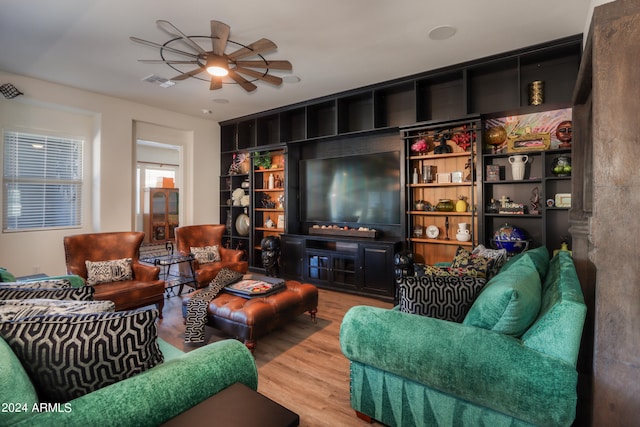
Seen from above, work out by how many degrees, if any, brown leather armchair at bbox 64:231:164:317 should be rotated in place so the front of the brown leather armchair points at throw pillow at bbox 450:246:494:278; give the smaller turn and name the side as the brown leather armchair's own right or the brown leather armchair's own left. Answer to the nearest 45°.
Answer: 0° — it already faces it

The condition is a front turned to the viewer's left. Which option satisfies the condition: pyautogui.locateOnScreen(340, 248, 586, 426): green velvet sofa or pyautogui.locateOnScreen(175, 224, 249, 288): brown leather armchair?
the green velvet sofa

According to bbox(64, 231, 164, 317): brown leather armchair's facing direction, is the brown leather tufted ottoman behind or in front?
in front

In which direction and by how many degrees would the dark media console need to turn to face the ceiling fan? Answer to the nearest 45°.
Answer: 0° — it already faces it

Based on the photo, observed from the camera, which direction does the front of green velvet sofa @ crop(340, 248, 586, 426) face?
facing to the left of the viewer

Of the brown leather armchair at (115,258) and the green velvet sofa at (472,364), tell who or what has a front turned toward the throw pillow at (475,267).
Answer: the brown leather armchair

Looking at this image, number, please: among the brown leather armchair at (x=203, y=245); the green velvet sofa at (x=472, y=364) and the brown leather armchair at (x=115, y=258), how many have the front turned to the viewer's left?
1

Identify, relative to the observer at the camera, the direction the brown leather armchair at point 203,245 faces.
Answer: facing the viewer and to the right of the viewer

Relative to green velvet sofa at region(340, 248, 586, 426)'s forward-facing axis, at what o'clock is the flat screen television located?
The flat screen television is roughly at 2 o'clock from the green velvet sofa.

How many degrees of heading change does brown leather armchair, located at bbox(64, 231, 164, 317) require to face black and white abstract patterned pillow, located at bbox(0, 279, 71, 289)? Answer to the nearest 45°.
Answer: approximately 45° to its right
